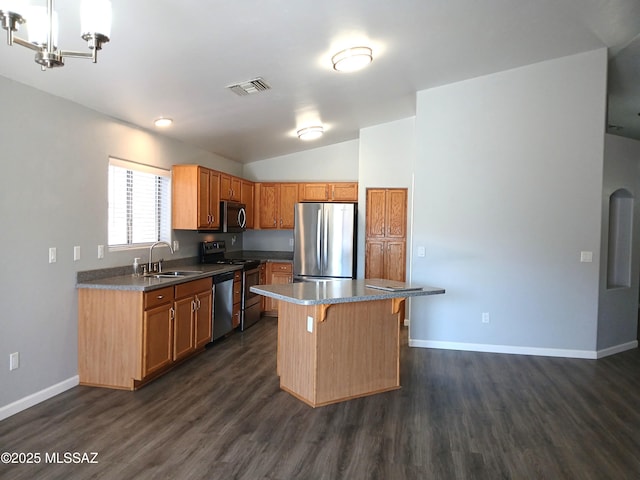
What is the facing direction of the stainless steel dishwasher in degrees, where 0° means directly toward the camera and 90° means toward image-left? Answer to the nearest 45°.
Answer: approximately 315°

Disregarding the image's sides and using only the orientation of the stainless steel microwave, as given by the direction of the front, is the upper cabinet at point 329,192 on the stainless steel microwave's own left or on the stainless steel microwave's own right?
on the stainless steel microwave's own left

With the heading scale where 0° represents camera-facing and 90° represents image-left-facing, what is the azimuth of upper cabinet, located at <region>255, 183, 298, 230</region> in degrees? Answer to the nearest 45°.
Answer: approximately 0°

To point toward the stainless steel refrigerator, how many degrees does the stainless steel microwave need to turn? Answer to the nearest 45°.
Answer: approximately 45° to its left

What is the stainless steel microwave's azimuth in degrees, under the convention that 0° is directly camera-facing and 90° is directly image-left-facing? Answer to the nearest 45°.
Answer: approximately 315°

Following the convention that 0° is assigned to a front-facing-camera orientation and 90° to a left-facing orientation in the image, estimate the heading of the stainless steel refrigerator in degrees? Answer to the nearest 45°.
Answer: approximately 0°

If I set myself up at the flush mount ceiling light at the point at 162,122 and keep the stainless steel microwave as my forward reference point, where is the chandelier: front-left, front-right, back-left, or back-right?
back-right

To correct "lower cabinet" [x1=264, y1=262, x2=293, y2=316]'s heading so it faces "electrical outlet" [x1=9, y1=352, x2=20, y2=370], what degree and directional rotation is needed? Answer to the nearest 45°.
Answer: approximately 45° to its right

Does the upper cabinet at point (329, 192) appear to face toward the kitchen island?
yes

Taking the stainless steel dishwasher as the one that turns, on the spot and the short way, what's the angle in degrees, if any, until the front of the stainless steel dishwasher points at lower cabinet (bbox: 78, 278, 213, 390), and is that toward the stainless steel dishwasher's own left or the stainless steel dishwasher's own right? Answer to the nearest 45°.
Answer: approximately 90° to the stainless steel dishwasher's own right
